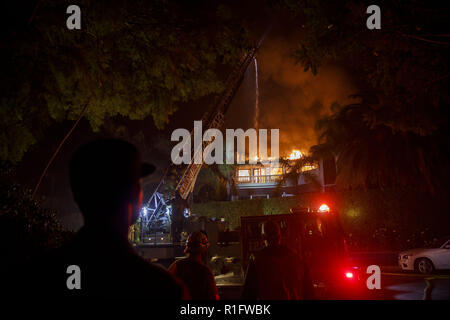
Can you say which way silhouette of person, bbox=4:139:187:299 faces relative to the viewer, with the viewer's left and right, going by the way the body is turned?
facing away from the viewer and to the right of the viewer

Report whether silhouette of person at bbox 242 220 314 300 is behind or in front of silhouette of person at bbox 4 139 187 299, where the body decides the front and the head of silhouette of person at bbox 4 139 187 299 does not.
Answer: in front
